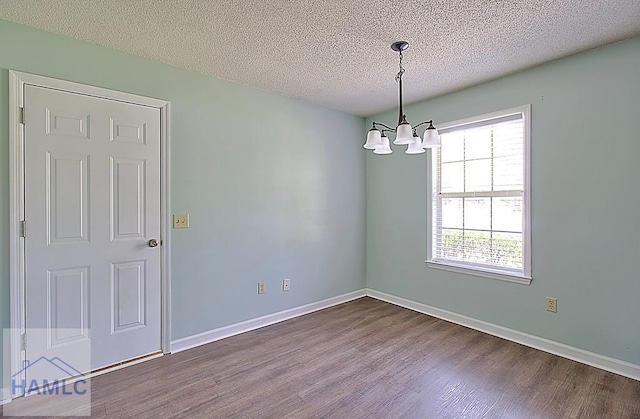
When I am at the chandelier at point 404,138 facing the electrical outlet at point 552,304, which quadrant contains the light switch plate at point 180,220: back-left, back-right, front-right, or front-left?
back-left

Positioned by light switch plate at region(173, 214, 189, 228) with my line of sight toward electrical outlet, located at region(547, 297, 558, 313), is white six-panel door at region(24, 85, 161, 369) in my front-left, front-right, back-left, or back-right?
back-right

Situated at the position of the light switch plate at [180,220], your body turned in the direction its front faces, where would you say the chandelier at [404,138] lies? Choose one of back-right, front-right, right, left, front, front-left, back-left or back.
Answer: front-left

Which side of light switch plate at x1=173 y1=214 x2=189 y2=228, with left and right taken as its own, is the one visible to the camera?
front

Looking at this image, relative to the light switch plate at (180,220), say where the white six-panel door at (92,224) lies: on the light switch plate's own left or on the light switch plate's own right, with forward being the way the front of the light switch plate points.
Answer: on the light switch plate's own right

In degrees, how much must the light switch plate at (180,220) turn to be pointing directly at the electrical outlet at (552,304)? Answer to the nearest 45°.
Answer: approximately 45° to its left

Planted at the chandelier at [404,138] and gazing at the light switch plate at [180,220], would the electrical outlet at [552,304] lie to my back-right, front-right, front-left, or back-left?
back-right

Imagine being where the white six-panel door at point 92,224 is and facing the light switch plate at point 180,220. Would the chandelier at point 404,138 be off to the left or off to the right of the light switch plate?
right
